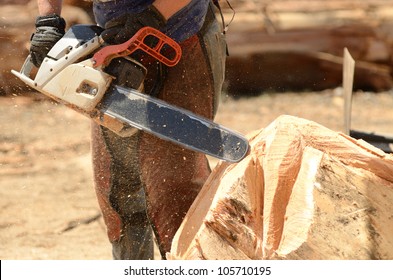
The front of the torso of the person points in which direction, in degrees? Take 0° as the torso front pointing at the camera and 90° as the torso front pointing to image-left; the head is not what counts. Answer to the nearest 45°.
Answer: approximately 45°

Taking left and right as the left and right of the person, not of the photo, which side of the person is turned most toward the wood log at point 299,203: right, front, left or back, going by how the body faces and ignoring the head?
left
